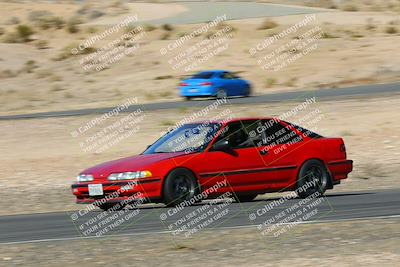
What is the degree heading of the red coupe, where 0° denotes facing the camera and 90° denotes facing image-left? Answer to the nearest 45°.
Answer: approximately 45°

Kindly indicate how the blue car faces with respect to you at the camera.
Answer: facing away from the viewer and to the right of the viewer

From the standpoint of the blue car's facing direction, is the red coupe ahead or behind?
behind

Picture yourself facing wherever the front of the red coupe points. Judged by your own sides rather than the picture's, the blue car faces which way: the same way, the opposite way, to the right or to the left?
the opposite way

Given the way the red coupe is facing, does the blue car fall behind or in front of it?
behind
